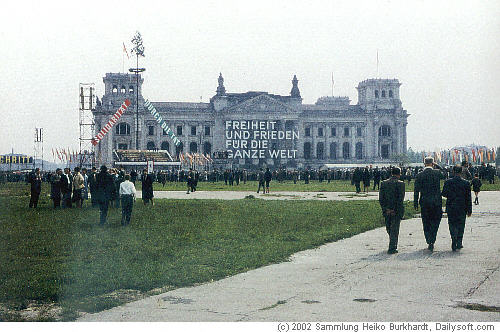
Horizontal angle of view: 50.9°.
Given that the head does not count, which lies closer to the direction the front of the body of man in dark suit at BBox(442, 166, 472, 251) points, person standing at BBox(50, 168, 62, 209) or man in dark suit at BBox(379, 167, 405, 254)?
the person standing

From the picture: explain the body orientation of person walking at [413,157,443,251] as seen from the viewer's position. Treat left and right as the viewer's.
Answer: facing away from the viewer

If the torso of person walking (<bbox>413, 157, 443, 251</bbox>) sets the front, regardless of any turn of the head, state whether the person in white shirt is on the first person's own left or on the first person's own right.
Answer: on the first person's own left

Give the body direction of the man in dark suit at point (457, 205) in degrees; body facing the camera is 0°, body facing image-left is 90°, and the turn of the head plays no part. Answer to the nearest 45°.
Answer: approximately 180°

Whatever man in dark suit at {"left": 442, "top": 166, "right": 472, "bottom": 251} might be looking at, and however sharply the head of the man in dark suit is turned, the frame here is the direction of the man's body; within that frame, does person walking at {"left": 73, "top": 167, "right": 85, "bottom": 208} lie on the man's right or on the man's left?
on the man's left

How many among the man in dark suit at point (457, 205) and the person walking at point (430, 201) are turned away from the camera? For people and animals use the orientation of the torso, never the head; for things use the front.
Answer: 2

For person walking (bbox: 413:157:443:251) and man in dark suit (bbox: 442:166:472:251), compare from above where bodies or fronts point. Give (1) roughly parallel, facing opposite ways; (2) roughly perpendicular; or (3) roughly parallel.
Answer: roughly parallel

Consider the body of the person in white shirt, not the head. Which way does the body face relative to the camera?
away from the camera
